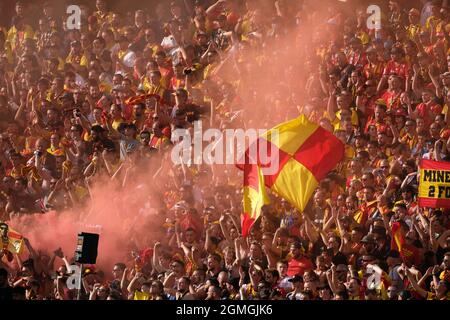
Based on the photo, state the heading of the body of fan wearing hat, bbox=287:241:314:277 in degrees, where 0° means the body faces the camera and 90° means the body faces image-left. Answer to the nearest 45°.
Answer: approximately 45°

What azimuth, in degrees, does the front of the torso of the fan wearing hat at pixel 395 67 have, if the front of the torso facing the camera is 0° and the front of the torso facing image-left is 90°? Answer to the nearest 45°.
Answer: approximately 45°

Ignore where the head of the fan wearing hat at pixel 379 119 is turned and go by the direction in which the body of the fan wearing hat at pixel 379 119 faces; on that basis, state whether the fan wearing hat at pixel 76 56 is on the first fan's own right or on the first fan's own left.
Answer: on the first fan's own right
